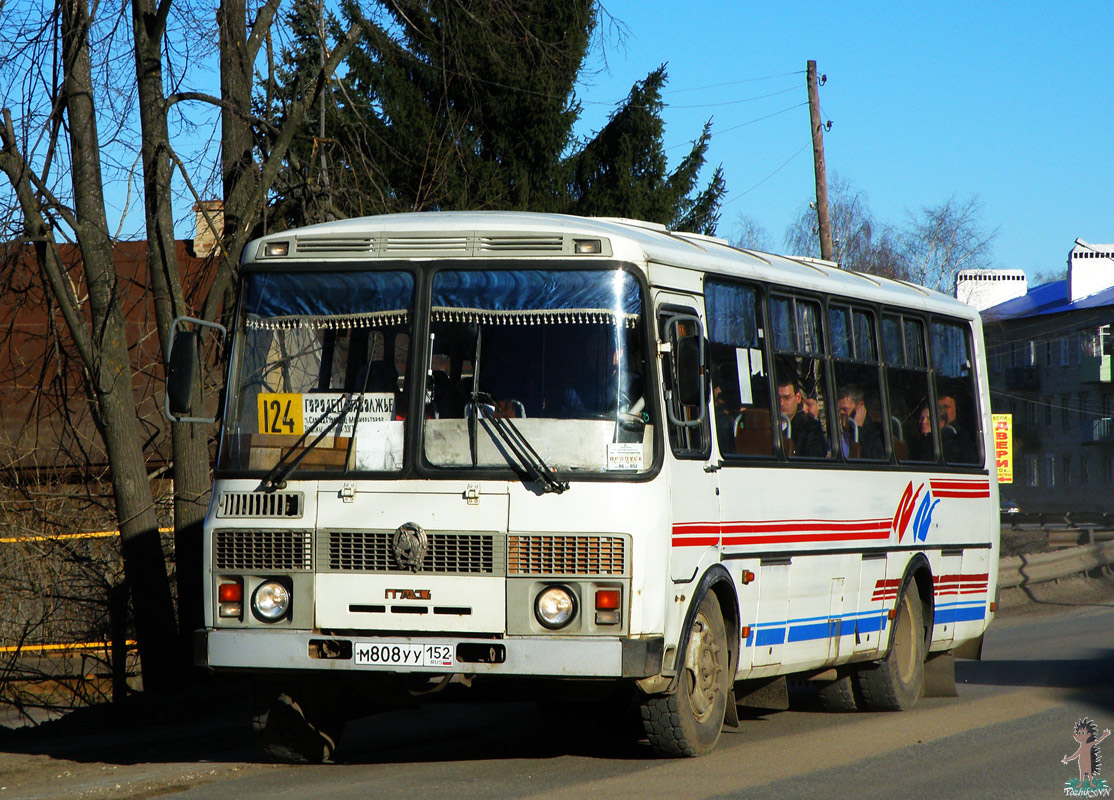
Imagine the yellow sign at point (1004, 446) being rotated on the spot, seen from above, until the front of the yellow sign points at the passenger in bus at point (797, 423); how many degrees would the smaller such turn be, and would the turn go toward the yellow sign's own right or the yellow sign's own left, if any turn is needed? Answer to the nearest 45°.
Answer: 0° — it already faces them

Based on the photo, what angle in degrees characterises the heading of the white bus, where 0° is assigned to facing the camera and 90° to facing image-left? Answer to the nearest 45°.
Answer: approximately 45°

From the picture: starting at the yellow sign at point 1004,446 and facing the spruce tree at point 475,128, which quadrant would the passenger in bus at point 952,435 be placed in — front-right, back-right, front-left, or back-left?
front-left

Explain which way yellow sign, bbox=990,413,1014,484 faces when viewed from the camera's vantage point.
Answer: facing the viewer

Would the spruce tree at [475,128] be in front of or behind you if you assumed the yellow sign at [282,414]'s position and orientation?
behind

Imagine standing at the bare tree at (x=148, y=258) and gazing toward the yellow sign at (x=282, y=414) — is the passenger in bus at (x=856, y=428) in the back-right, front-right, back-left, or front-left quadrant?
front-left

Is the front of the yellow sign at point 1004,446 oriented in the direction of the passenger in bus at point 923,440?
yes

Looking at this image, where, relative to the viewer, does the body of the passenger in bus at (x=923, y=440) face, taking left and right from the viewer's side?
facing the viewer and to the left of the viewer

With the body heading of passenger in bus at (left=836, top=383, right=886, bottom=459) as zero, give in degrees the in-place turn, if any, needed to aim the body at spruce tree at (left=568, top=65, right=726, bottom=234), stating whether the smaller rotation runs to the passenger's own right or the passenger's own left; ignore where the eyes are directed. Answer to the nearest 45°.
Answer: approximately 135° to the passenger's own right

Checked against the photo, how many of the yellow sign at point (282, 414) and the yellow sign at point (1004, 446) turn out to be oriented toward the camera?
2

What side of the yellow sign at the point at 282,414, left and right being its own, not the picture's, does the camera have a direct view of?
front
